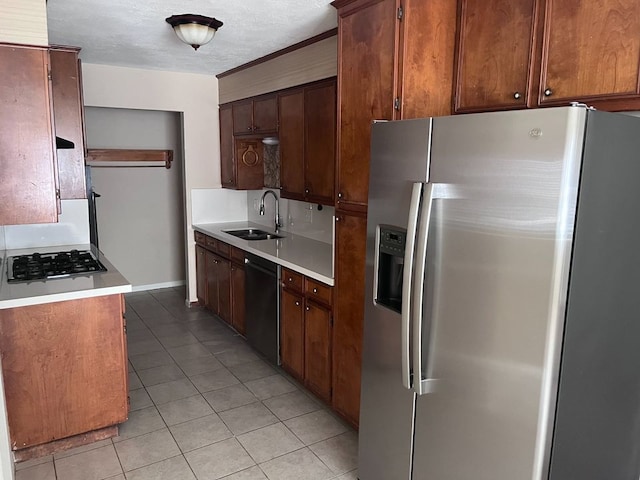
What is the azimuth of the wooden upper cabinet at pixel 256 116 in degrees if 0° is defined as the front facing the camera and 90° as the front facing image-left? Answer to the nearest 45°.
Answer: approximately 45°

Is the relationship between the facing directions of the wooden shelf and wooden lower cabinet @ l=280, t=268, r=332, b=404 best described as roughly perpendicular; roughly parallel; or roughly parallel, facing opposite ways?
roughly perpendicular

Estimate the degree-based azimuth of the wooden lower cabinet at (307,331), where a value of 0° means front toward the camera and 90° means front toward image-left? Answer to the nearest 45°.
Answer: approximately 45°

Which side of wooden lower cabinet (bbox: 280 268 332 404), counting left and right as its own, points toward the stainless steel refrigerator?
left

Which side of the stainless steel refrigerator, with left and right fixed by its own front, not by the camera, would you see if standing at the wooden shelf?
right

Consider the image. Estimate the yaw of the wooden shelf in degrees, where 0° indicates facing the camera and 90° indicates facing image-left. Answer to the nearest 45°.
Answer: approximately 0°

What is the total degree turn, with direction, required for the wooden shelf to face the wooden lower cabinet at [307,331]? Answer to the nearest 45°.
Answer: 0° — it already faces it

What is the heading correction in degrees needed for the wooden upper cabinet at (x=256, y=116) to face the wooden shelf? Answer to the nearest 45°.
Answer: approximately 90° to its right

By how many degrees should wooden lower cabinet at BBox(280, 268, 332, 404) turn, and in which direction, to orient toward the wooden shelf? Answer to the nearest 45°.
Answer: approximately 90° to its right

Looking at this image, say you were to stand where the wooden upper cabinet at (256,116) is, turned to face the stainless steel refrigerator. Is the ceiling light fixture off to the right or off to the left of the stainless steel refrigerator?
right
